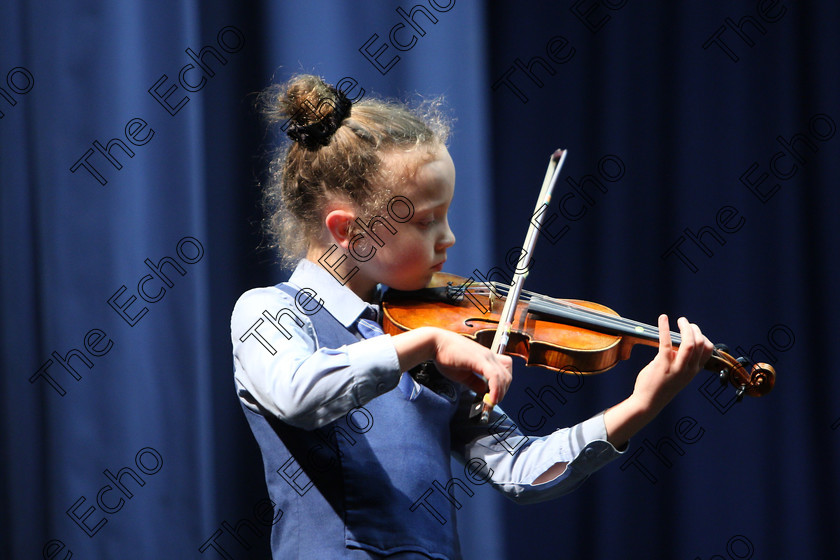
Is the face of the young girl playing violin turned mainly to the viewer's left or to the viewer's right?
to the viewer's right

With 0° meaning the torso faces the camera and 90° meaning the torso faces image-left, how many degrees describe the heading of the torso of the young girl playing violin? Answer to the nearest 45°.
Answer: approximately 315°
